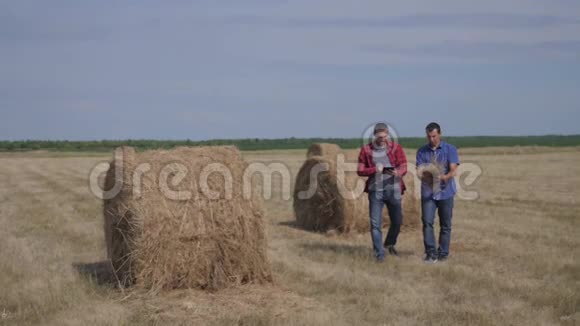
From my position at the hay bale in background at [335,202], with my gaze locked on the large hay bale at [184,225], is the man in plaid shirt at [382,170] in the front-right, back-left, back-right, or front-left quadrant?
front-left

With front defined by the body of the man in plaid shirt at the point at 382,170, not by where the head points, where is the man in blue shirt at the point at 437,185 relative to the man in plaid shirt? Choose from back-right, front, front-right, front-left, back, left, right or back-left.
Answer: left

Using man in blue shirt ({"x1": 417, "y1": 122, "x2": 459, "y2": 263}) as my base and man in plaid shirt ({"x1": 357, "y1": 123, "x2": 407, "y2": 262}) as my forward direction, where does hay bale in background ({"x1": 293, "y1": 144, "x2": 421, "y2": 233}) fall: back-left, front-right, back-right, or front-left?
front-right

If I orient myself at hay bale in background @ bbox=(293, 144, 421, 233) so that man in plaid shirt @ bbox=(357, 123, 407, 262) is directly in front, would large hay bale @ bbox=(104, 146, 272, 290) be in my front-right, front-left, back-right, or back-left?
front-right

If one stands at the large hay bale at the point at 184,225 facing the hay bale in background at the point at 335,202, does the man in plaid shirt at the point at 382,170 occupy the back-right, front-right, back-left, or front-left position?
front-right

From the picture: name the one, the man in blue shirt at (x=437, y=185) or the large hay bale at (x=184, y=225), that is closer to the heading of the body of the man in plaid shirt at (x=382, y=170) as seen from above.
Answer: the large hay bale

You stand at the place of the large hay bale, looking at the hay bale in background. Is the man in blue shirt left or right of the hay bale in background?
right

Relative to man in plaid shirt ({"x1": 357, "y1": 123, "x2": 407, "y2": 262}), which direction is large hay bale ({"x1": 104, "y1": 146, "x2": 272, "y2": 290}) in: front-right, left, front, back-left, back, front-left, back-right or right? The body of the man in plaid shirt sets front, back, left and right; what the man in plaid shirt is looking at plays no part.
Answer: front-right

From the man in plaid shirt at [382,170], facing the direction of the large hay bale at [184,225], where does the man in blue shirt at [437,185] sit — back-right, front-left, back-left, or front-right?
back-left

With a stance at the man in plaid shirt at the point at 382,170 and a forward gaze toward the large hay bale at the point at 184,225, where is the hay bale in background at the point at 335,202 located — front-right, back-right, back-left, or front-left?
back-right

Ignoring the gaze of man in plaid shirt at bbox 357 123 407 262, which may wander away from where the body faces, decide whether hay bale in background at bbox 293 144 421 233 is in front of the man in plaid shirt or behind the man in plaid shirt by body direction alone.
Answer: behind

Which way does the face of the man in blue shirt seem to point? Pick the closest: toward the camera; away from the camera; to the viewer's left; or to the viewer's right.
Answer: toward the camera

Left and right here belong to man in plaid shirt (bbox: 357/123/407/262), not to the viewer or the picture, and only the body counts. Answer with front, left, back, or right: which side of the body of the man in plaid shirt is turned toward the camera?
front
